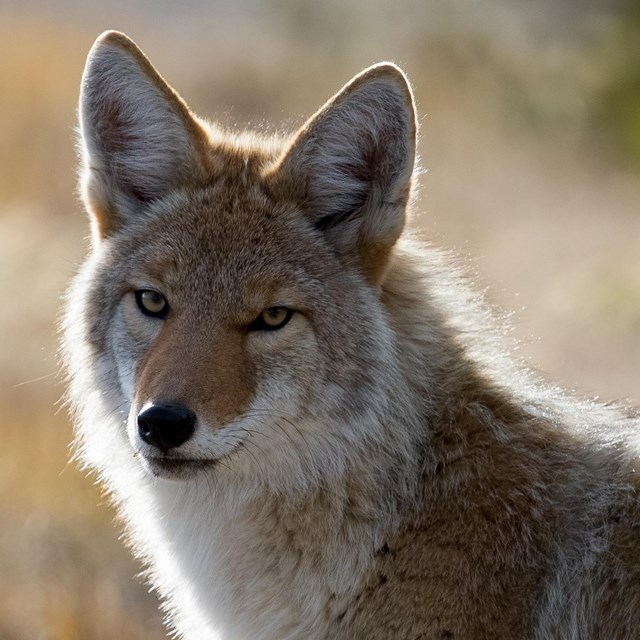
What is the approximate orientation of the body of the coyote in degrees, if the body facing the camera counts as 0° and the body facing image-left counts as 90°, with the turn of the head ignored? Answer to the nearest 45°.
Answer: approximately 45°
